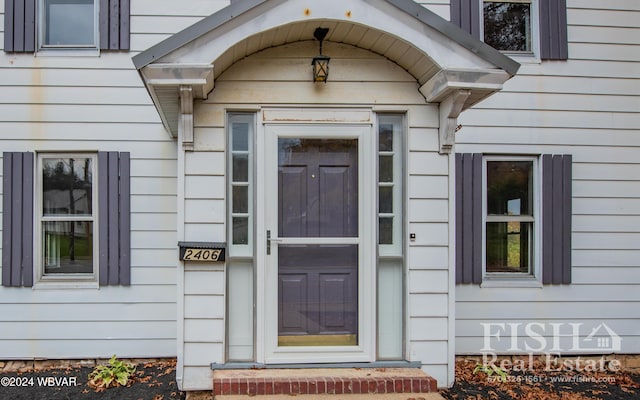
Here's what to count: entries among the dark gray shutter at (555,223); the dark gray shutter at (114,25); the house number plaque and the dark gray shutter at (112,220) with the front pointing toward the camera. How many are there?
4

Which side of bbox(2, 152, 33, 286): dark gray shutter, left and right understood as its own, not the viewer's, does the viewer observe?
front

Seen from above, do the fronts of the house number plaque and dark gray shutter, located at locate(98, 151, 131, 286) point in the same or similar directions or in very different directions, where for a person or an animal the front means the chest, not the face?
same or similar directions

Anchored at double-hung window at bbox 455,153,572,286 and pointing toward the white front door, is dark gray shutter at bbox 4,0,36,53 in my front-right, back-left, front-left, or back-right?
front-right

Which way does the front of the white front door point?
toward the camera

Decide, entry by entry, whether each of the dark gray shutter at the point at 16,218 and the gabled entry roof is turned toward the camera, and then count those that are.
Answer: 2

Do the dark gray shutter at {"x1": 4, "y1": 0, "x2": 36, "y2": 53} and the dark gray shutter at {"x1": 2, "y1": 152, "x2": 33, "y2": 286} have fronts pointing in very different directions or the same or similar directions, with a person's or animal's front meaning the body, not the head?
same or similar directions

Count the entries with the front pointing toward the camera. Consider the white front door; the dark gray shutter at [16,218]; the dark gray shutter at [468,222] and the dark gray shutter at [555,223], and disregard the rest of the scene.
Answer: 4

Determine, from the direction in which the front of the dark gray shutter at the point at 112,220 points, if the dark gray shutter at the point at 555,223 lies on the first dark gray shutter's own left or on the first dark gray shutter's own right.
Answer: on the first dark gray shutter's own left

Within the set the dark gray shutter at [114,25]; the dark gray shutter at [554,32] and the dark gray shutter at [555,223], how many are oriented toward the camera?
3

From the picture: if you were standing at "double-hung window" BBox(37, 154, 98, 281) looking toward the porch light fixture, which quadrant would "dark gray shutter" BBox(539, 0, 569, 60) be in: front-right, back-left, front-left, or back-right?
front-left

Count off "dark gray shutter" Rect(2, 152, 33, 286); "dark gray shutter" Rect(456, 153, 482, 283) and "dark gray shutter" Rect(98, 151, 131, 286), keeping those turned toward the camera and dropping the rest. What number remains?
3
